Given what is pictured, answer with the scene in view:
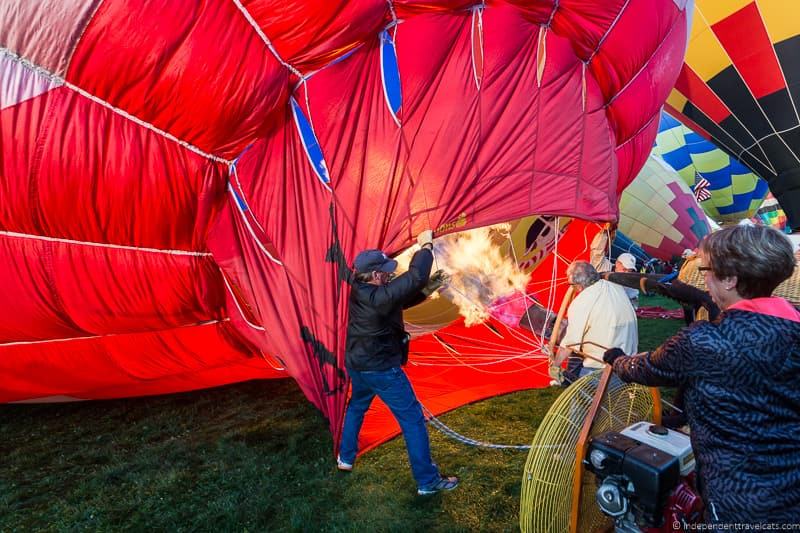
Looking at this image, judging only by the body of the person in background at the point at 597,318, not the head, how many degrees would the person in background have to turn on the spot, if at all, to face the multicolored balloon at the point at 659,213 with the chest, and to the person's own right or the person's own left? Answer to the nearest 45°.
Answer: approximately 45° to the person's own right

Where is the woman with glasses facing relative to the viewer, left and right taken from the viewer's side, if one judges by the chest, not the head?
facing away from the viewer and to the left of the viewer

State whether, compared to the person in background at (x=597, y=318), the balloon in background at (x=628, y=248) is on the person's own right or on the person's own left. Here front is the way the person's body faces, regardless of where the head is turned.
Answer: on the person's own right

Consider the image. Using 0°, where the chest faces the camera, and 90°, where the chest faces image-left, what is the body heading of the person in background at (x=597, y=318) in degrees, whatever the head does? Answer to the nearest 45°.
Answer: approximately 135°

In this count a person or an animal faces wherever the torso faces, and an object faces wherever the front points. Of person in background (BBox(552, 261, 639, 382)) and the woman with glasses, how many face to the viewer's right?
0

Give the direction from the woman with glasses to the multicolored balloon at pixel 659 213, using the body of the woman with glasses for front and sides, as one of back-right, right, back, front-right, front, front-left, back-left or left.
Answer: front-right

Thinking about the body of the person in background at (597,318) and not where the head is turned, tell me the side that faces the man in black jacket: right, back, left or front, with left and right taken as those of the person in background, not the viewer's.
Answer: left

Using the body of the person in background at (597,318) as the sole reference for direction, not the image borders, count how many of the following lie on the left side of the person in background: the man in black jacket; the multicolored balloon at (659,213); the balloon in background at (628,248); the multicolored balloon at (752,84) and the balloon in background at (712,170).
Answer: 1

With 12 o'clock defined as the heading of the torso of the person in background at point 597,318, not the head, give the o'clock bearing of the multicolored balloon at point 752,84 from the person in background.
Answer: The multicolored balloon is roughly at 2 o'clock from the person in background.

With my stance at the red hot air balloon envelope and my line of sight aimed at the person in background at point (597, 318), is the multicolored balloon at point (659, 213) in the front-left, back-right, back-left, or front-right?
front-left

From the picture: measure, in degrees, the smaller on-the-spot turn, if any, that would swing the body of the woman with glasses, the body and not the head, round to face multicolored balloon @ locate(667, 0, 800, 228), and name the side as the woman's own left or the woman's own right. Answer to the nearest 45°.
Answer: approximately 45° to the woman's own right

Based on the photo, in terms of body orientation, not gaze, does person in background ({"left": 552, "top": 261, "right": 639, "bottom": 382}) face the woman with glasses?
no
